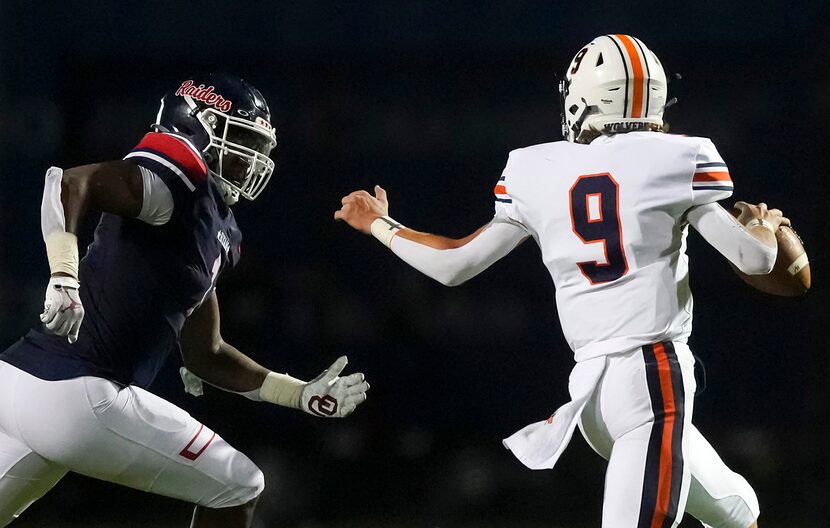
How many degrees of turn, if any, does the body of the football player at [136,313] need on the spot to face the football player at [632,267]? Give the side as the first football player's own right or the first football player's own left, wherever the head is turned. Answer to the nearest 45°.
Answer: approximately 45° to the first football player's own right

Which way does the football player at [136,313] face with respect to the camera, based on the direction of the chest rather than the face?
to the viewer's right
